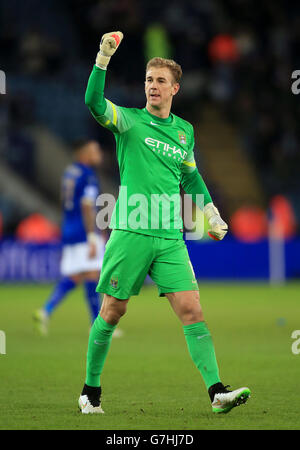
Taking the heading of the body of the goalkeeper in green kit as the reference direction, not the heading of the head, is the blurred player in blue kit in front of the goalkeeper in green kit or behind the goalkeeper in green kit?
behind

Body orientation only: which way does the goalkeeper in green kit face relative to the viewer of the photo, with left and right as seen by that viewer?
facing the viewer and to the right of the viewer

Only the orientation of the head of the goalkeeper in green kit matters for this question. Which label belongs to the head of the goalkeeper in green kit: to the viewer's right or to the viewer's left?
to the viewer's left
